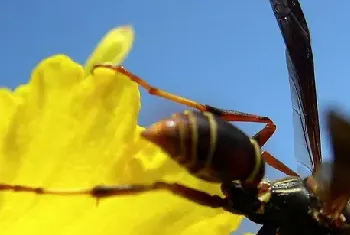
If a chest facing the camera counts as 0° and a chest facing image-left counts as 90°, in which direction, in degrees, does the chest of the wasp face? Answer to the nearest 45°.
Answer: approximately 270°
